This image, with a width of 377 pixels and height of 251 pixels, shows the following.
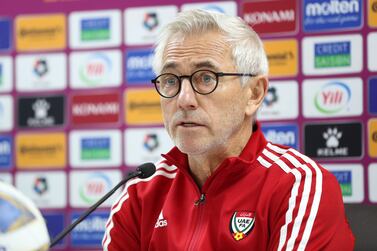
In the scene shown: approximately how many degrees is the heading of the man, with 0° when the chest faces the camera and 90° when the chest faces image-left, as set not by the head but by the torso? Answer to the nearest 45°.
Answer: approximately 45°
